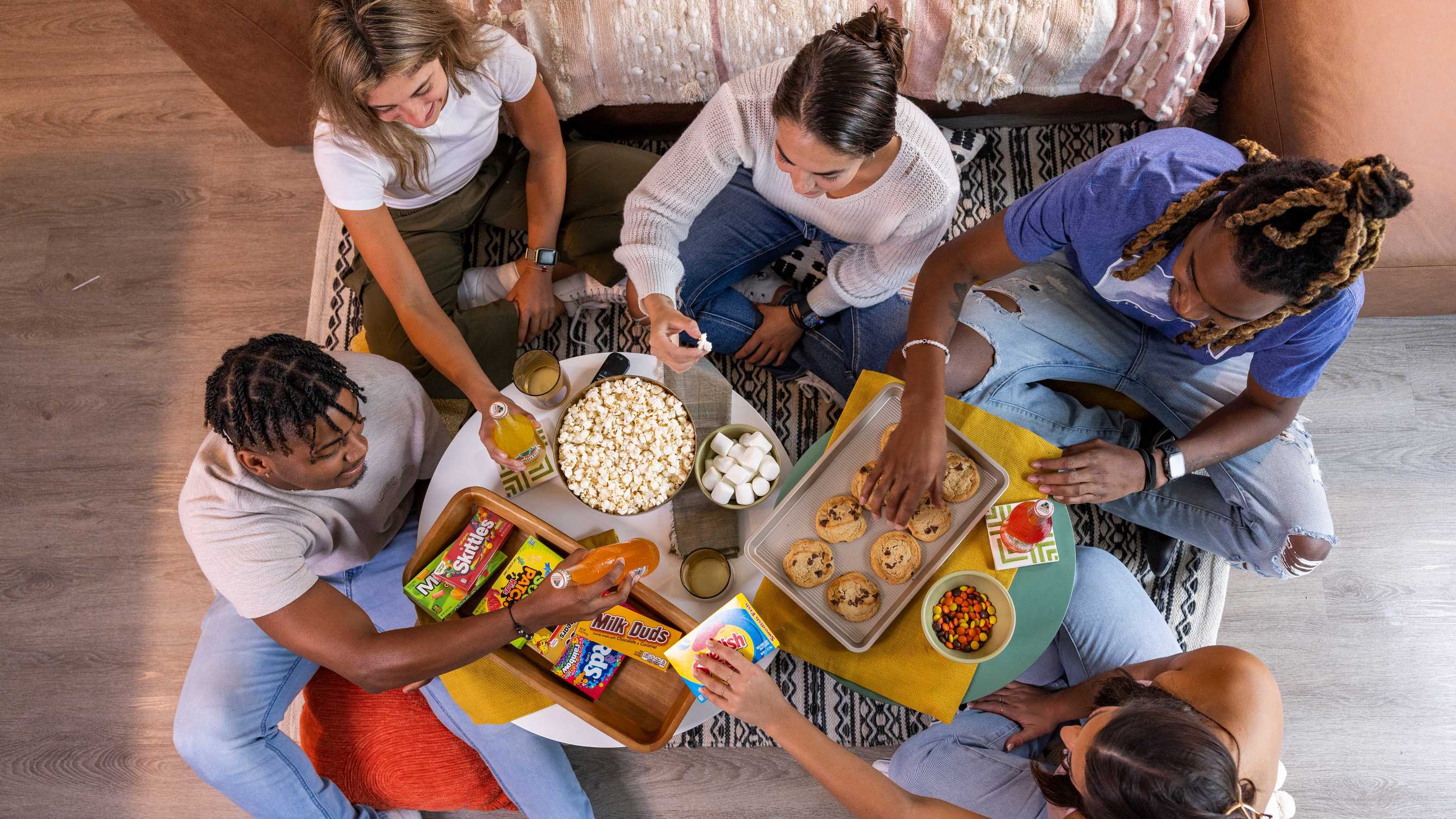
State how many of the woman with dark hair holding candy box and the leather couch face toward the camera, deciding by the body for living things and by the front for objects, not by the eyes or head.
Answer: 1

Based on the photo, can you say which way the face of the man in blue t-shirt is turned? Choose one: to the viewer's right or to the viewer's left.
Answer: to the viewer's left

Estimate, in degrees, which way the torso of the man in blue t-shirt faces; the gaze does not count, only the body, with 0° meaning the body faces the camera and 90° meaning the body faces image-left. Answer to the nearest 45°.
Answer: approximately 45°

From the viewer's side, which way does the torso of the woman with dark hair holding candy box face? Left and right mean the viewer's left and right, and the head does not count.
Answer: facing away from the viewer and to the left of the viewer

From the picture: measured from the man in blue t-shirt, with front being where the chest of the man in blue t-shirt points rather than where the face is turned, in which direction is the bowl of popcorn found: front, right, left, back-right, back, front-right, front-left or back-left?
front

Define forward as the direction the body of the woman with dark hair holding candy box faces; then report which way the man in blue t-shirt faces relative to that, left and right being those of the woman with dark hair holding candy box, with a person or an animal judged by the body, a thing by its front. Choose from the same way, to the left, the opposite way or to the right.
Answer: to the left

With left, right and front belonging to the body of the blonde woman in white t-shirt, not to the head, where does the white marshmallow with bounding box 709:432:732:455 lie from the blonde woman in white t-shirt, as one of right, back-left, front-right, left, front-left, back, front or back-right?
front

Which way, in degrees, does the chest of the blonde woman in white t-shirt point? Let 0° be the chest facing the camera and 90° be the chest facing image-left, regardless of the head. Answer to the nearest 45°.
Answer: approximately 315°

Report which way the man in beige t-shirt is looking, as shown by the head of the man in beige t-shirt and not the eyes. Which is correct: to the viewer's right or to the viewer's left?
to the viewer's right

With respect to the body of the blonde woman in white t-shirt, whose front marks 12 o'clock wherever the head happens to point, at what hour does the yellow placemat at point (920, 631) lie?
The yellow placemat is roughly at 12 o'clock from the blonde woman in white t-shirt.

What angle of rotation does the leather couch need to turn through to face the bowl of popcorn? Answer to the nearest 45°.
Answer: approximately 45° to its right

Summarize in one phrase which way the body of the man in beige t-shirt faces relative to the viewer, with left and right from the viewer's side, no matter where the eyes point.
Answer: facing the viewer and to the right of the viewer
